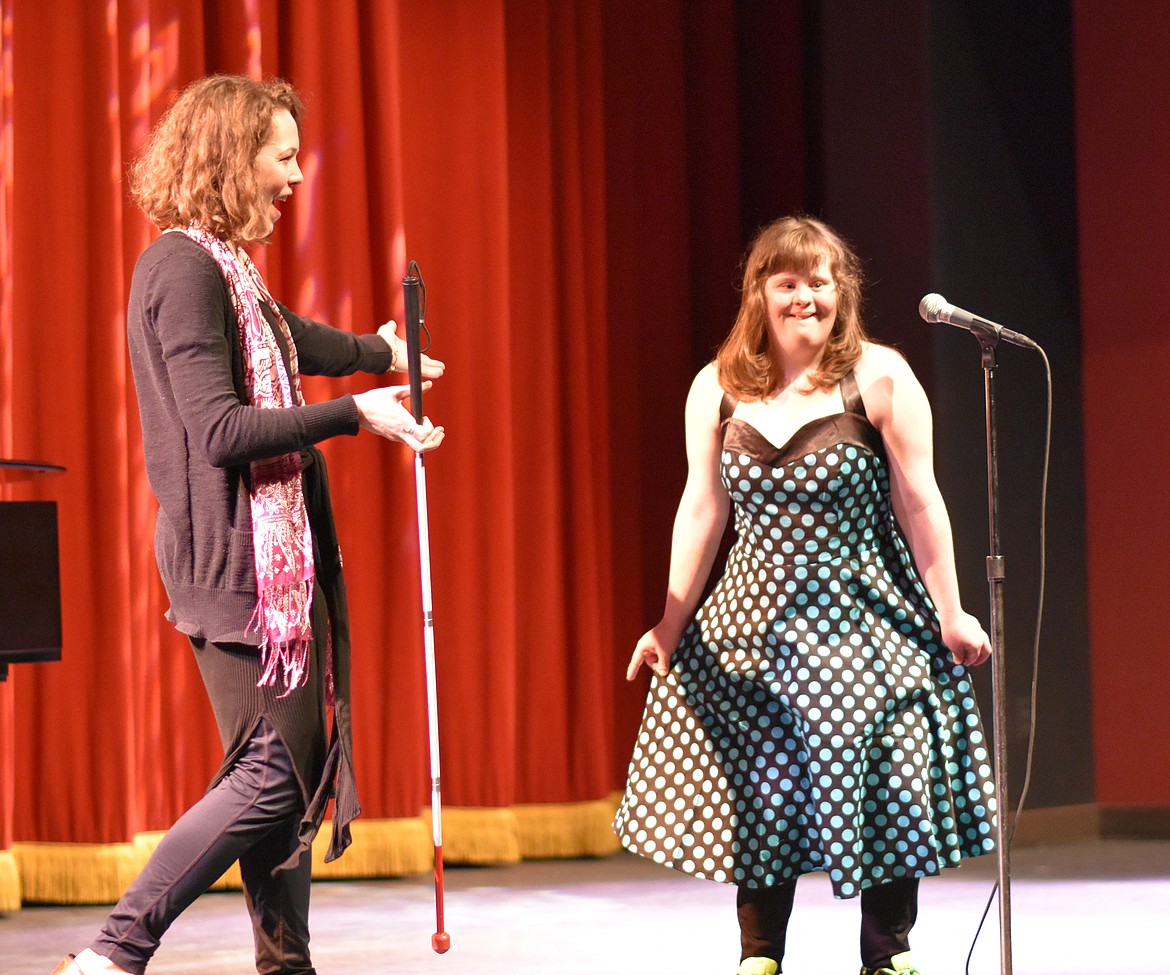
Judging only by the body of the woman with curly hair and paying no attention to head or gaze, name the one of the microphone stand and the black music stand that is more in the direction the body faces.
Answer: the microphone stand

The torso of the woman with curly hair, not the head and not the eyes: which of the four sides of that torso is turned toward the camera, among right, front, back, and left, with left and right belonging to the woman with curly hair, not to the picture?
right

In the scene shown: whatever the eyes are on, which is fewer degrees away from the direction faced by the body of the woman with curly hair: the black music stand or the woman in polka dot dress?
the woman in polka dot dress

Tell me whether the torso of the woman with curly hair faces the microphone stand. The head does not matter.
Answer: yes

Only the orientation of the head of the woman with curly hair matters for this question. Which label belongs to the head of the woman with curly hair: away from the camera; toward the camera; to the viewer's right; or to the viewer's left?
to the viewer's right

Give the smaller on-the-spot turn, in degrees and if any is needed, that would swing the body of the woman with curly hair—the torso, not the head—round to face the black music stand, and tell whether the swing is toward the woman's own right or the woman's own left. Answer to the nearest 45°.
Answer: approximately 135° to the woman's own left

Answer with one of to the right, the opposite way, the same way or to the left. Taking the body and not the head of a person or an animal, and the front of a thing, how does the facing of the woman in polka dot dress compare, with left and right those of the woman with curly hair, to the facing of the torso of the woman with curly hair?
to the right

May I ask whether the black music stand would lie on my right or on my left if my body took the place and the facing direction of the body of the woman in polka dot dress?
on my right
